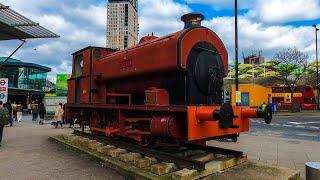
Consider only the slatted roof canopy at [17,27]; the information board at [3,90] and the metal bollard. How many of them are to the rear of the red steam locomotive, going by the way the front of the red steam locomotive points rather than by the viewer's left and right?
2

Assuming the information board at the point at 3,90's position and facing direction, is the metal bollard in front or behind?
in front

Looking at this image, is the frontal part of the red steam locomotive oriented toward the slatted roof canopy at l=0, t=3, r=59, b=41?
no

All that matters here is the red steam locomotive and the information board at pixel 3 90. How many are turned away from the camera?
0

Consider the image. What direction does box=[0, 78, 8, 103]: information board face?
toward the camera

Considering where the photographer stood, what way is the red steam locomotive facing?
facing the viewer and to the right of the viewer

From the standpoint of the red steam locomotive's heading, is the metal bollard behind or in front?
in front

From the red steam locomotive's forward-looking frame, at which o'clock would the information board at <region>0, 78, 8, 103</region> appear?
The information board is roughly at 6 o'clock from the red steam locomotive.
